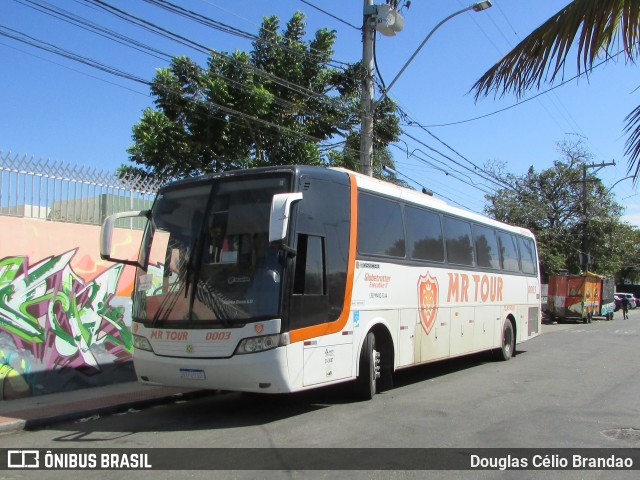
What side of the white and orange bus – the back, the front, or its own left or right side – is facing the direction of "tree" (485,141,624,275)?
back

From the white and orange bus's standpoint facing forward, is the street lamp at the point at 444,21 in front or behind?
behind

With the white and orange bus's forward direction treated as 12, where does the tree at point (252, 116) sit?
The tree is roughly at 4 o'clock from the white and orange bus.

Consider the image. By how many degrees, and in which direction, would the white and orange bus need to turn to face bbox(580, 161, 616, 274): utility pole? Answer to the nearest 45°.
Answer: approximately 180°

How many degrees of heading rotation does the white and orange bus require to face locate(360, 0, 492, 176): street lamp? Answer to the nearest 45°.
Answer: approximately 135° to its right

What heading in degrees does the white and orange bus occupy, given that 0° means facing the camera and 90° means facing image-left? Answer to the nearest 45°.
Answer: approximately 45°
